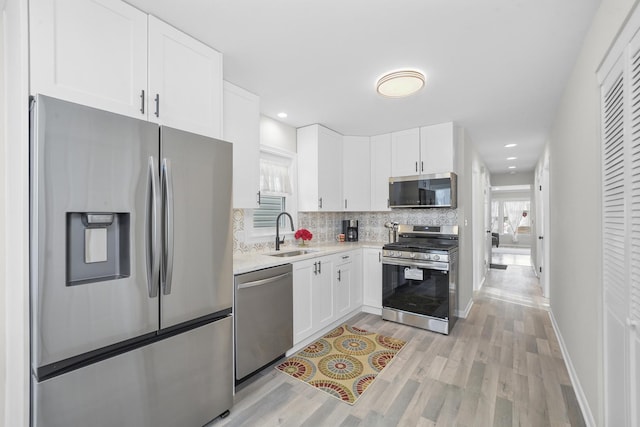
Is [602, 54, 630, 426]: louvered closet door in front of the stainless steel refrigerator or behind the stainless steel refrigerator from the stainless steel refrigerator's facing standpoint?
in front

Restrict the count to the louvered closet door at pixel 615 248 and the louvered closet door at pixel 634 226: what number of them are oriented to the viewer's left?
2

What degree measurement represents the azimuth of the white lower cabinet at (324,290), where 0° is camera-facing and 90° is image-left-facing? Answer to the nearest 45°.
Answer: approximately 315°

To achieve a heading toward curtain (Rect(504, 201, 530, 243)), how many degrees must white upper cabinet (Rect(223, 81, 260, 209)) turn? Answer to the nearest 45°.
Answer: approximately 90° to its left

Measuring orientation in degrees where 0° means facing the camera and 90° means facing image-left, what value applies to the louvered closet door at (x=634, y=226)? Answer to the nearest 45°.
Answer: approximately 90°

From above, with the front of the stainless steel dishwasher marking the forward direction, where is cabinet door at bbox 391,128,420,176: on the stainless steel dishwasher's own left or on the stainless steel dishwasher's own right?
on the stainless steel dishwasher's own left

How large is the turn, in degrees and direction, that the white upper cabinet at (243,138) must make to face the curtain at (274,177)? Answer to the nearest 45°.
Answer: approximately 90° to its left

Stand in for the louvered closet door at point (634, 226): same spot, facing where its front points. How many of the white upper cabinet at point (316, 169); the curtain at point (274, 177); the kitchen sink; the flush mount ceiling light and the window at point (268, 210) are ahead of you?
5

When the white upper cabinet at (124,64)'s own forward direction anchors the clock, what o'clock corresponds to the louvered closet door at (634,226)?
The louvered closet door is roughly at 12 o'clock from the white upper cabinet.

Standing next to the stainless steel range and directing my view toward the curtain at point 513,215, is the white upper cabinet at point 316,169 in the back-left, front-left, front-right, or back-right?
back-left

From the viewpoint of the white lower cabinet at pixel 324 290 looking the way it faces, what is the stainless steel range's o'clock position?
The stainless steel range is roughly at 10 o'clock from the white lower cabinet.

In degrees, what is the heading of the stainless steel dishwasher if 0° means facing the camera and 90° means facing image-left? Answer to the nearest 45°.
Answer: approximately 315°

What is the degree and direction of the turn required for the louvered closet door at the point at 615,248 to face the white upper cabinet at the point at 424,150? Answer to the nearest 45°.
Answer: approximately 45° to its right
